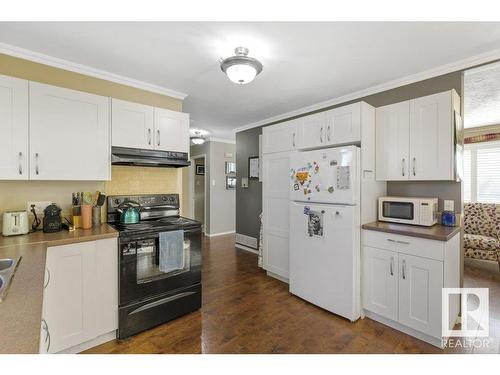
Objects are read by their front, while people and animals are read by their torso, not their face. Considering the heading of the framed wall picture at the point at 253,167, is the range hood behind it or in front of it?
in front

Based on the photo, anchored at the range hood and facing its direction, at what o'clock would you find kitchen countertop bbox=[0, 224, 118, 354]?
The kitchen countertop is roughly at 2 o'clock from the range hood.

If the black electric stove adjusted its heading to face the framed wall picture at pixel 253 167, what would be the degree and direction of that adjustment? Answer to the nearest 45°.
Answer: approximately 90° to its left

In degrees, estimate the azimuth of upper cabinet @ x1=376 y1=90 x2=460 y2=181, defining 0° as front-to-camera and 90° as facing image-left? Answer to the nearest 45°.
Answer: approximately 45°

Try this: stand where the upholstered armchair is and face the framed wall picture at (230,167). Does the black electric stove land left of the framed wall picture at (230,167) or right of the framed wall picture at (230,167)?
left

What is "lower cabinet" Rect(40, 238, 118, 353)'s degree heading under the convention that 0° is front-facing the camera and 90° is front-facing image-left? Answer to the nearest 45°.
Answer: approximately 315°

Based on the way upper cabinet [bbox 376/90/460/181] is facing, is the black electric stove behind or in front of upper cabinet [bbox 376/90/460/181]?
in front

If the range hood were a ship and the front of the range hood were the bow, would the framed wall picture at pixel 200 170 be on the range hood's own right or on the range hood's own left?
on the range hood's own left
